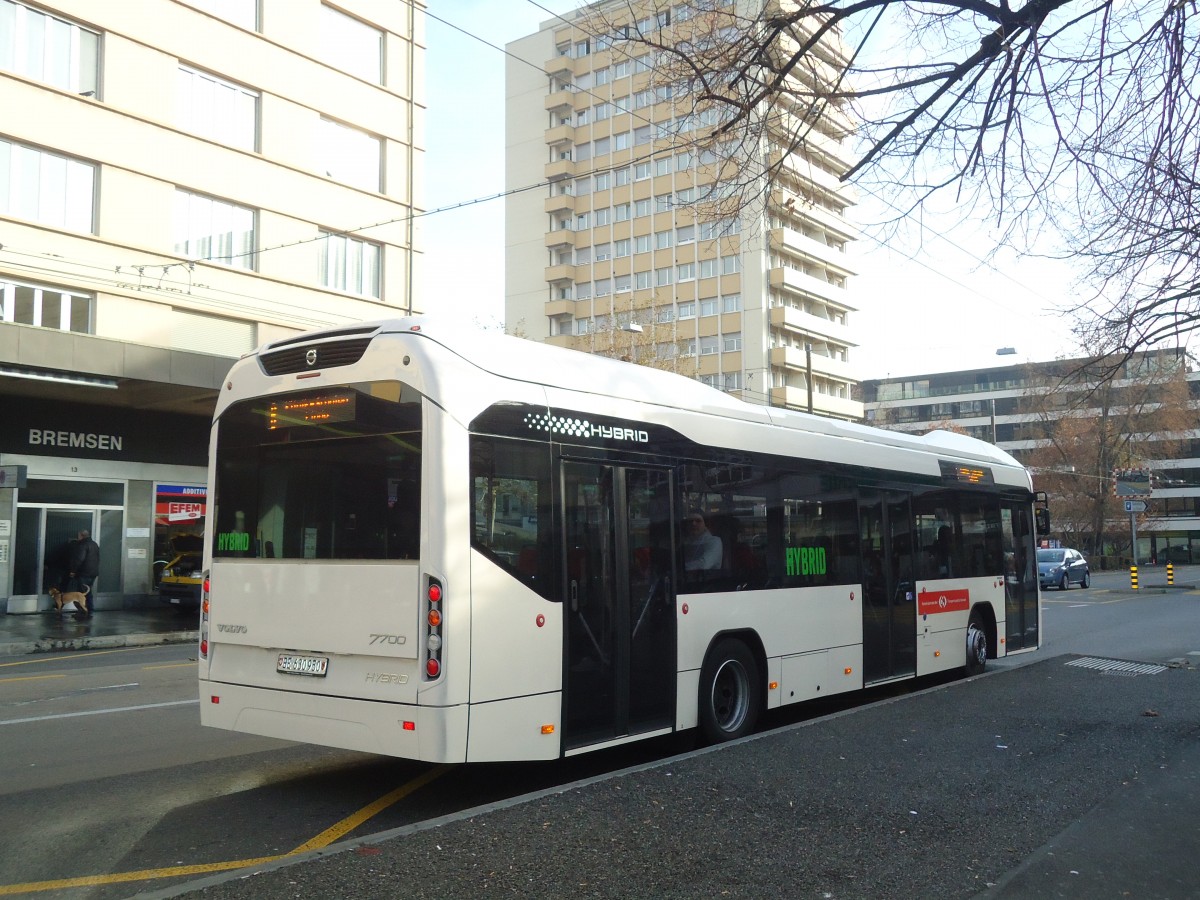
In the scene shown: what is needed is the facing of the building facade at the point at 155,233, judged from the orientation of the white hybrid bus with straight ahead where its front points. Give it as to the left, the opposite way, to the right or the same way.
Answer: to the right

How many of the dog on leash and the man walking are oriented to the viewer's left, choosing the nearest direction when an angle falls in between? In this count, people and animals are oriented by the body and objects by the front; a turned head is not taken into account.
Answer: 2

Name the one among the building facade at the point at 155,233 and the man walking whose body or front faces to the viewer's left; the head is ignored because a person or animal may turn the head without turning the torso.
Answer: the man walking

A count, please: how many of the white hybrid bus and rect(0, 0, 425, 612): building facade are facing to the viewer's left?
0

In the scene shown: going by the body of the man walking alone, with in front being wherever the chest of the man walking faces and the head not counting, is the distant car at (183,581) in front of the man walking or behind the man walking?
behind

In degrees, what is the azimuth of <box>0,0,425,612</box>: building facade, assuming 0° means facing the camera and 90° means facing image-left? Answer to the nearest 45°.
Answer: approximately 315°

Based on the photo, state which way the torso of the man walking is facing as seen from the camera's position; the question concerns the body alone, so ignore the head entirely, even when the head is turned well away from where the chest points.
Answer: to the viewer's left

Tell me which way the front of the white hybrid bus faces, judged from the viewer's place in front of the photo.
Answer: facing away from the viewer and to the right of the viewer

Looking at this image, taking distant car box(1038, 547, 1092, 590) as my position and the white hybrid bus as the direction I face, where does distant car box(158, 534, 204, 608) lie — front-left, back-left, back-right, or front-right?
front-right

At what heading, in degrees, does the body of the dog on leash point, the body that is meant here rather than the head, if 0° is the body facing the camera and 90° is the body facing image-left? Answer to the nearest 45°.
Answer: approximately 90°

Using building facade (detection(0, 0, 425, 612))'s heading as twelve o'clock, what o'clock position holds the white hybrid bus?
The white hybrid bus is roughly at 1 o'clock from the building facade.

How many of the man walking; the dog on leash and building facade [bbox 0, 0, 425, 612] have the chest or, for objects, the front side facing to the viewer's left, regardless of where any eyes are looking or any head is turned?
2
